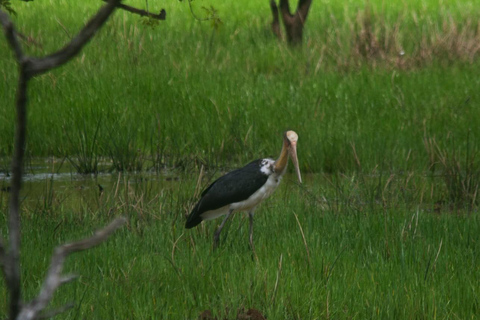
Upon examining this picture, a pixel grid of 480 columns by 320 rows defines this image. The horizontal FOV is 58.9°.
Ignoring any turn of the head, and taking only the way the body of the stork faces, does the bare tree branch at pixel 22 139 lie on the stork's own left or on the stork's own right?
on the stork's own right

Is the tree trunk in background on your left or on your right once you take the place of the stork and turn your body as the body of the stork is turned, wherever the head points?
on your left

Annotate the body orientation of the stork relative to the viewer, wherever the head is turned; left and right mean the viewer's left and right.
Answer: facing to the right of the viewer

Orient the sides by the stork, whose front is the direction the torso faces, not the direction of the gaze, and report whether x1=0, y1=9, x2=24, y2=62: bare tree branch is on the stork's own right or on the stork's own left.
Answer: on the stork's own right

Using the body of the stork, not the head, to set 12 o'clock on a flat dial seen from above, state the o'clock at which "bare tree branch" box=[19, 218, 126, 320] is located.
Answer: The bare tree branch is roughly at 3 o'clock from the stork.
